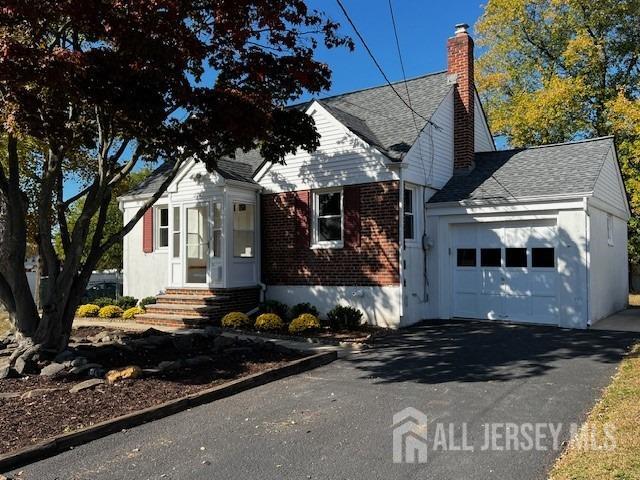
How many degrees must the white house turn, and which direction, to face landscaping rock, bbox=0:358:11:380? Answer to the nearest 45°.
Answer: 0° — it already faces it

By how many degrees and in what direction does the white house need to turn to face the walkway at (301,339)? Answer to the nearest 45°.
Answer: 0° — it already faces it

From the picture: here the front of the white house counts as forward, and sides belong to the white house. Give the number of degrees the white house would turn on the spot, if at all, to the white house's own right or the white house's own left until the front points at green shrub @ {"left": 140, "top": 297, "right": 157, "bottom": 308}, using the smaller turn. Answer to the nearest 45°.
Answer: approximately 45° to the white house's own right

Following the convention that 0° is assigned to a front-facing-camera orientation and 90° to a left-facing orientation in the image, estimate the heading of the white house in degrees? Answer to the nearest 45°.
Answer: approximately 45°

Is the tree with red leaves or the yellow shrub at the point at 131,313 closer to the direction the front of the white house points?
the tree with red leaves

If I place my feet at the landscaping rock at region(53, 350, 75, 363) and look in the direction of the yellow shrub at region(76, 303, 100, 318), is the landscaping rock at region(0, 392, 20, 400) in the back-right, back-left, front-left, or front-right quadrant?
back-left

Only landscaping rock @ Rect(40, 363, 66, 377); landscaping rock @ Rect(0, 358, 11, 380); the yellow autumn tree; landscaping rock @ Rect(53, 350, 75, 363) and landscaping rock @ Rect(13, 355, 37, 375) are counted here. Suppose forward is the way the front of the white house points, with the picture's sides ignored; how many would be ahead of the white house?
4

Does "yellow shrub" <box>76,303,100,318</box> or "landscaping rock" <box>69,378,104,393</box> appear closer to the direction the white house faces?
the landscaping rock

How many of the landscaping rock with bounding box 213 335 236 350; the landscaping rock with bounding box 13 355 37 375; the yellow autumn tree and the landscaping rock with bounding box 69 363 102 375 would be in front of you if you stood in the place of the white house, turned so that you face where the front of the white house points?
3
